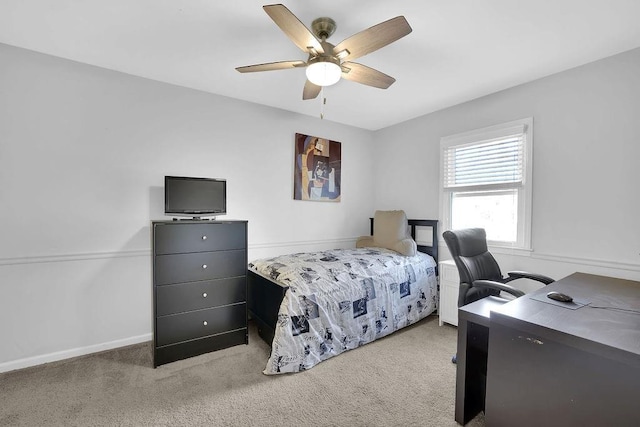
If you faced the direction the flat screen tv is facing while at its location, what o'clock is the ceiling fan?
The ceiling fan is roughly at 11 o'clock from the flat screen tv.

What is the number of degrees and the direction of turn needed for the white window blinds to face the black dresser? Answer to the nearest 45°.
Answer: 0° — it already faces it

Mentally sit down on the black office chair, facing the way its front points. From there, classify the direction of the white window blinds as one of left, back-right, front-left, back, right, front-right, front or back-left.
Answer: back-left

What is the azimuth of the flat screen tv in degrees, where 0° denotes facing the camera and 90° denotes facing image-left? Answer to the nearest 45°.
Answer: approximately 0°

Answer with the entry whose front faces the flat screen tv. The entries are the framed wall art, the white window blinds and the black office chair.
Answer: the white window blinds

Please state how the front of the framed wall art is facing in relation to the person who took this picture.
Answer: facing the viewer and to the right of the viewer

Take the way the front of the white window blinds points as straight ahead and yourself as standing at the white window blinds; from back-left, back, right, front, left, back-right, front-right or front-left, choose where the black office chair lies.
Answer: front-left

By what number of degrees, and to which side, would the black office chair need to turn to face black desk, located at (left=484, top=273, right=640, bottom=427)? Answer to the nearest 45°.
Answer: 0° — it already faces it

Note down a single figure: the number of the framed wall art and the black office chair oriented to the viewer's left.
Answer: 0

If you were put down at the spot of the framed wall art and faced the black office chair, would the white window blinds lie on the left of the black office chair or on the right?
left

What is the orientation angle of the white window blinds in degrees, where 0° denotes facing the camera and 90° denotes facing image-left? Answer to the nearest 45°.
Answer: approximately 45°
